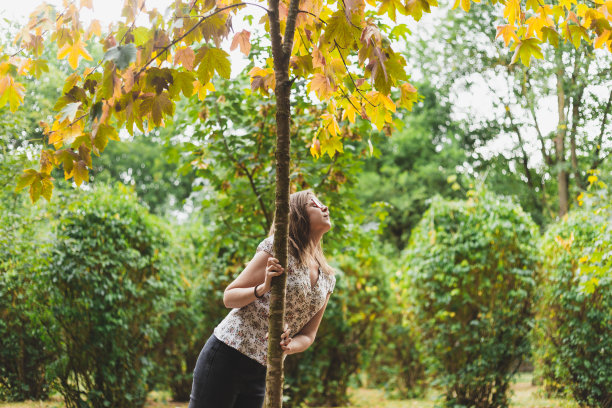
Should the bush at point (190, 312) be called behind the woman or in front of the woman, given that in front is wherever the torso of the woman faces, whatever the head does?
behind

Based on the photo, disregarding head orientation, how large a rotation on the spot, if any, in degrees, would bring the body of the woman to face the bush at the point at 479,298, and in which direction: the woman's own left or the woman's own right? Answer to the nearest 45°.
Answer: approximately 90° to the woman's own left

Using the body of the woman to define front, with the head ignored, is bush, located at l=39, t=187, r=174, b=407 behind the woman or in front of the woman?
behind

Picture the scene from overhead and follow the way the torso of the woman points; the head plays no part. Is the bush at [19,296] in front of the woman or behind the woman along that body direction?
behind

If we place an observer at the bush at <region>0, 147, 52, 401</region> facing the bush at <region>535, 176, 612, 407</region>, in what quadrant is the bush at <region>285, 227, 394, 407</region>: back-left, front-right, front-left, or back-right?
front-left

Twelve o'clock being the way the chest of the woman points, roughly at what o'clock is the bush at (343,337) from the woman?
The bush is roughly at 8 o'clock from the woman.

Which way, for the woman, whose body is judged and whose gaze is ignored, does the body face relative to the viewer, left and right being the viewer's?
facing the viewer and to the right of the viewer

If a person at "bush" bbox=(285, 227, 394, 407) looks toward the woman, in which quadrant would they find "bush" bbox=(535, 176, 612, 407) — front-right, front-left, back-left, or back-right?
front-left
